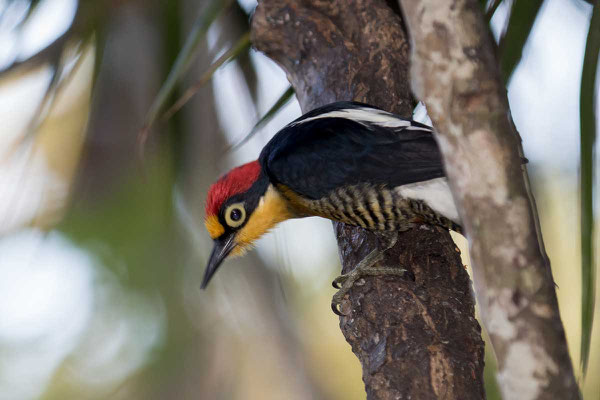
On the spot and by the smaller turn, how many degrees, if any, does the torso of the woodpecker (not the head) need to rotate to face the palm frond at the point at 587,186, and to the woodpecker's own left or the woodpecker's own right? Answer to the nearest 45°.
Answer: approximately 135° to the woodpecker's own left

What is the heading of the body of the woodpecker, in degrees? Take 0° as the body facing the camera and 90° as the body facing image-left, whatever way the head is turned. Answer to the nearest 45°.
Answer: approximately 90°

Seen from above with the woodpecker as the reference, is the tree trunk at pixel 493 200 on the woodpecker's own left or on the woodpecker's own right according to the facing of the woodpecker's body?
on the woodpecker's own left

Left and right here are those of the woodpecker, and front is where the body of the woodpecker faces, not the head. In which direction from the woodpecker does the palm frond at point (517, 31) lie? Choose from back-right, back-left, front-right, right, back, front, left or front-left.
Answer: back

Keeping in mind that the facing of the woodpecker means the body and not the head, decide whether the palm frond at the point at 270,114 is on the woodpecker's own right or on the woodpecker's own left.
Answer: on the woodpecker's own right

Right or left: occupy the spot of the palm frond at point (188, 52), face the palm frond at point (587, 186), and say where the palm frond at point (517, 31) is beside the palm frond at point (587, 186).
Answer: left
